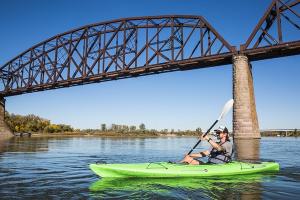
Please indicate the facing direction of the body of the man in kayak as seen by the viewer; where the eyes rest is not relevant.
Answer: to the viewer's left

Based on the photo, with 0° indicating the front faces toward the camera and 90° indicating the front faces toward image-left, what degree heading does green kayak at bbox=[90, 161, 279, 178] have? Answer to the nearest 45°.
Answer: approximately 90°
